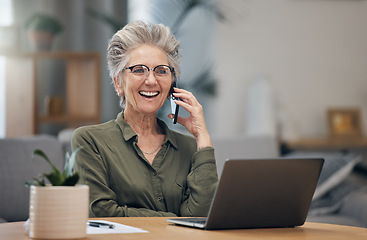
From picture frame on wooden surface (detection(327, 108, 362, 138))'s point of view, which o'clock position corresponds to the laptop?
The laptop is roughly at 12 o'clock from the picture frame on wooden surface.

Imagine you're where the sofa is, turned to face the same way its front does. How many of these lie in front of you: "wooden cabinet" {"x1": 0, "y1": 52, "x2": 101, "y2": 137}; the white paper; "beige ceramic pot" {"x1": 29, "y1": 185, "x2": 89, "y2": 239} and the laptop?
3

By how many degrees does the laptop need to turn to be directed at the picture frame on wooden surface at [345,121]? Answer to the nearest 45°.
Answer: approximately 45° to its right

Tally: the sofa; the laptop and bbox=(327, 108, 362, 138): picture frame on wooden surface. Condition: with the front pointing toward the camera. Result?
2

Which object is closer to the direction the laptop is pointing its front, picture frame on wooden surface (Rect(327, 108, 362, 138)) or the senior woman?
the senior woman

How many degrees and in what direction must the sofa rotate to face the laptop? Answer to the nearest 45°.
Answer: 0° — it already faces it

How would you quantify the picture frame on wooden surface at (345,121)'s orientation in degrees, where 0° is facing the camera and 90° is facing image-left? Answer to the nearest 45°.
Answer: approximately 0°

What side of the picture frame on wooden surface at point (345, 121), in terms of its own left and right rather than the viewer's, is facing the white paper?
front

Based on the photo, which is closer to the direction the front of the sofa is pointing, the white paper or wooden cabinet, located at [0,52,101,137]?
the white paper

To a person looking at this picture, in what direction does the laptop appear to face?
facing away from the viewer and to the left of the viewer

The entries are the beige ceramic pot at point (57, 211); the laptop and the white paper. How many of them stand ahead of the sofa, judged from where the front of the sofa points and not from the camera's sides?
3
